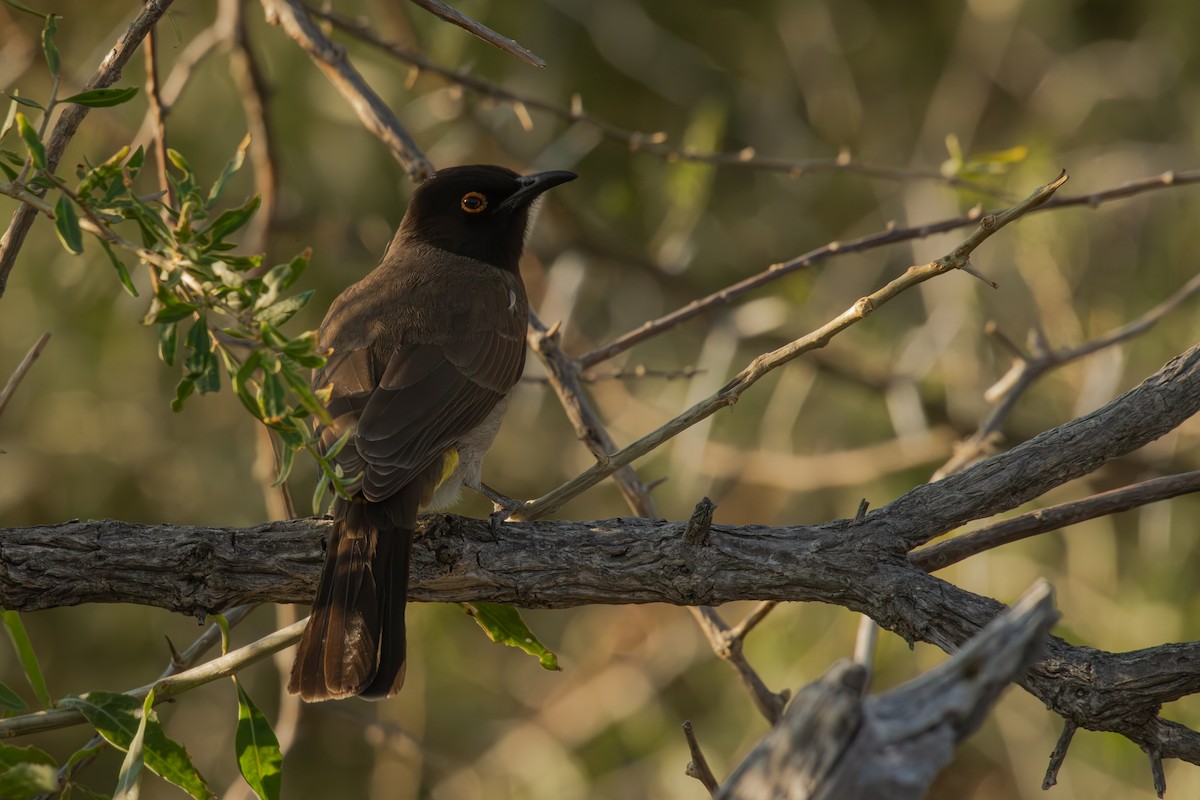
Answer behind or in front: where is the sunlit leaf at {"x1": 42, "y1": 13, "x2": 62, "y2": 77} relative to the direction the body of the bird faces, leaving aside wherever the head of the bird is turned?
behind

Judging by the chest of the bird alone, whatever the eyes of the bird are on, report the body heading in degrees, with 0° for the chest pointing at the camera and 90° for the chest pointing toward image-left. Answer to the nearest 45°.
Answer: approximately 225°

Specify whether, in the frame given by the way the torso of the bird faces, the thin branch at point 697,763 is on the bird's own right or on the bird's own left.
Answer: on the bird's own right

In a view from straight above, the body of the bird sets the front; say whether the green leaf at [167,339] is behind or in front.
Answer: behind

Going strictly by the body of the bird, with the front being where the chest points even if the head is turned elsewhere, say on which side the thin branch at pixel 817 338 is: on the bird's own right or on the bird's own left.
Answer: on the bird's own right

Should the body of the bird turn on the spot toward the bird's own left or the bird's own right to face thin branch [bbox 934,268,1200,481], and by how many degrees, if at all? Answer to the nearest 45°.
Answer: approximately 45° to the bird's own right

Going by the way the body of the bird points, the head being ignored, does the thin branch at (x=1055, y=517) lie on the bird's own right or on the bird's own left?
on the bird's own right

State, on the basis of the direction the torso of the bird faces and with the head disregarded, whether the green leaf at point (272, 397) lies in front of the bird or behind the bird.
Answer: behind
